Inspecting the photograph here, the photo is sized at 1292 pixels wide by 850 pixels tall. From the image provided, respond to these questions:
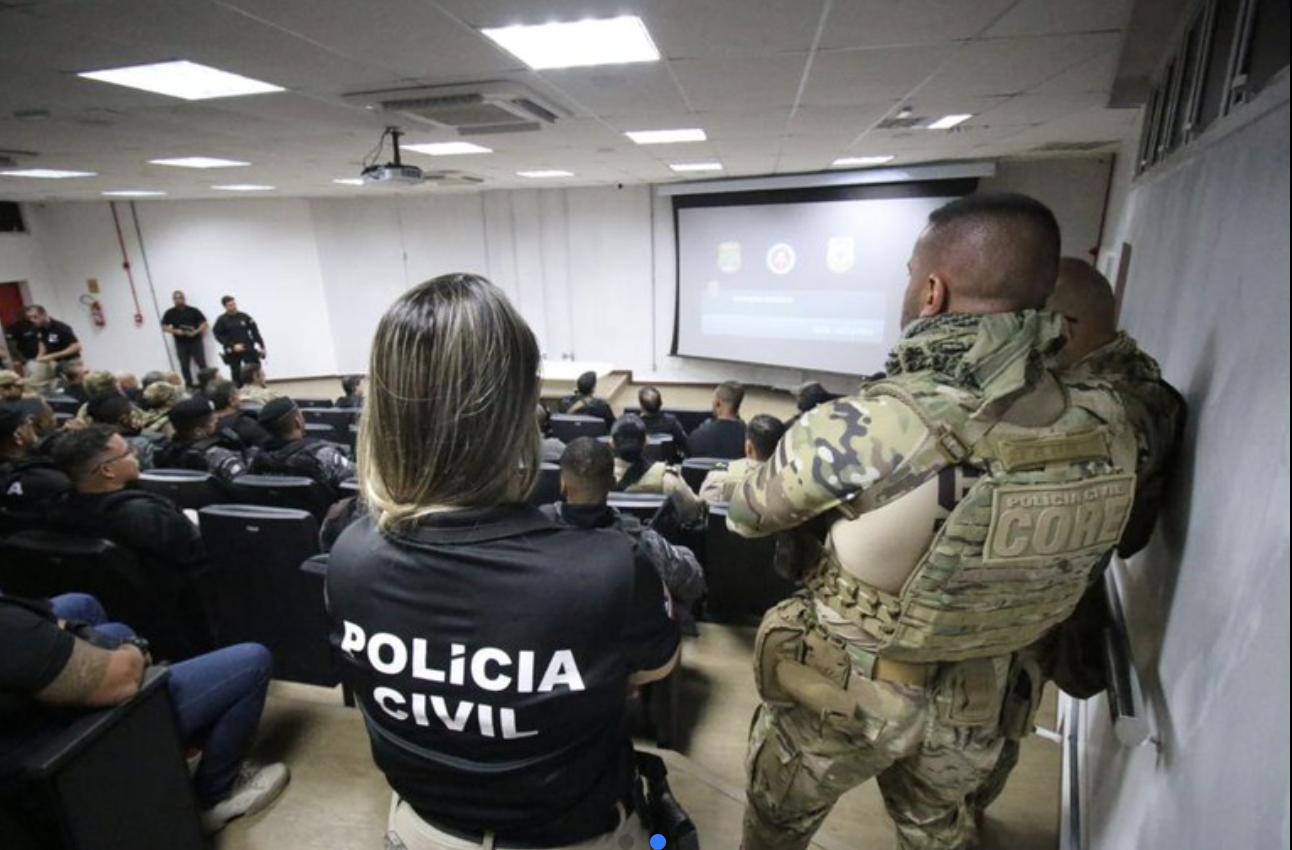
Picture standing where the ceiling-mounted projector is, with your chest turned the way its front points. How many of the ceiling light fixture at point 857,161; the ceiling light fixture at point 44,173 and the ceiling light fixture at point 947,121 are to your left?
1

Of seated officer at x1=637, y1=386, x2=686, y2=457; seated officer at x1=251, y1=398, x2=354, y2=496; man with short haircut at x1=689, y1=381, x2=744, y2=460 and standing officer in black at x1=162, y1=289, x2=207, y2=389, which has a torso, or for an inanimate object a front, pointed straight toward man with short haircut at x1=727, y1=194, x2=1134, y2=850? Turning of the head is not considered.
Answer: the standing officer in black

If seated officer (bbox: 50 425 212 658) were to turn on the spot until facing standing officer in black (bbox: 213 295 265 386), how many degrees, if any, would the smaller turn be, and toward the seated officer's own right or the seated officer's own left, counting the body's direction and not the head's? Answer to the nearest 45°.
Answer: approximately 45° to the seated officer's own left

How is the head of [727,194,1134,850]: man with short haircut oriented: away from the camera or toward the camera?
away from the camera

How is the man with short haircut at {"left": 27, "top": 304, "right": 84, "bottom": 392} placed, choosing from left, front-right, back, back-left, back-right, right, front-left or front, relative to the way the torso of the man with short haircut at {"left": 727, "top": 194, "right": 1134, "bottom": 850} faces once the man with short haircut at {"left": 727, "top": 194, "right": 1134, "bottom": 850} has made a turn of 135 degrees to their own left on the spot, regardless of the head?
right

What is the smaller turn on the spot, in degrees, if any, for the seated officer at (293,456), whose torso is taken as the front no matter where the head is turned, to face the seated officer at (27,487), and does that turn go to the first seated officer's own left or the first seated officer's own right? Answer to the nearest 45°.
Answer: approximately 135° to the first seated officer's own left

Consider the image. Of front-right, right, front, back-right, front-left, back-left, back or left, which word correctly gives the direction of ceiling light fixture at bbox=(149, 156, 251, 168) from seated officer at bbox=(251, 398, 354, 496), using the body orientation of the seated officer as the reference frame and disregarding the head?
front-left

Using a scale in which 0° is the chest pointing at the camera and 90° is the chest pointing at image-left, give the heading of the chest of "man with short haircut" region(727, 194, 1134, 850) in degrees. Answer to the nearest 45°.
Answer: approximately 135°

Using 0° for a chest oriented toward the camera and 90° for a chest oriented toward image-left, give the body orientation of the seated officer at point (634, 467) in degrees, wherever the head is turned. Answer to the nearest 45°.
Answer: approximately 180°

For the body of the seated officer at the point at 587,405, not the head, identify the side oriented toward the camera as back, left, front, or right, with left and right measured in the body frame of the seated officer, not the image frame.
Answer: back

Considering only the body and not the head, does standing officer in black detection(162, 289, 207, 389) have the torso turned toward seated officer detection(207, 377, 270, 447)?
yes

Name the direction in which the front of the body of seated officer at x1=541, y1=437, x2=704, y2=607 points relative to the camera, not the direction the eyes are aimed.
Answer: away from the camera

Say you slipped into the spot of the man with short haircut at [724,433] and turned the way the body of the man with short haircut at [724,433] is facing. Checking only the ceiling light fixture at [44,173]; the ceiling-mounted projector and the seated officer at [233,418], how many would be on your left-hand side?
3

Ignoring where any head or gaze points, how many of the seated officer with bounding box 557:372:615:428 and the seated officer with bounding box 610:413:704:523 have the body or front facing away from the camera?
2

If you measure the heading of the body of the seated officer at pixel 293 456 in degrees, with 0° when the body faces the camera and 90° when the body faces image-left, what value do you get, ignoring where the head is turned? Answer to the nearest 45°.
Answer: approximately 225°

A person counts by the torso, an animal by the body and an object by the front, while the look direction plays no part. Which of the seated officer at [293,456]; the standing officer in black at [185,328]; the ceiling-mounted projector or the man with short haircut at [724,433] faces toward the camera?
the standing officer in black
